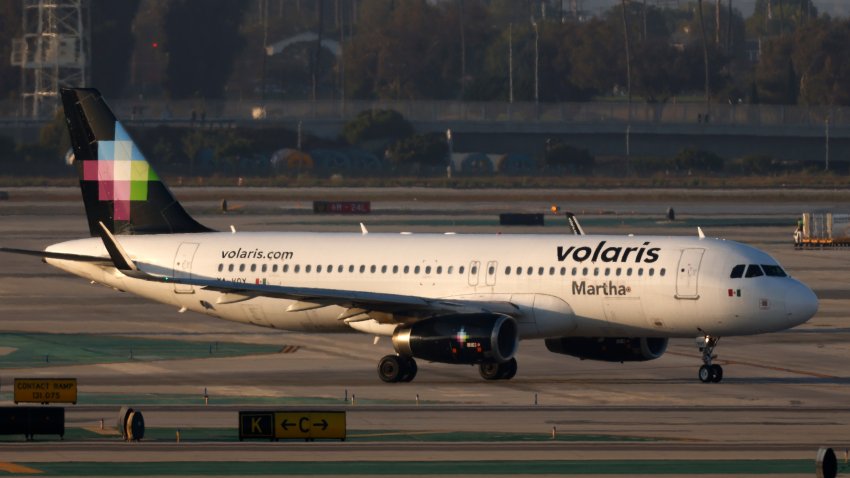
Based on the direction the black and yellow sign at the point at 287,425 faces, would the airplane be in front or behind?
behind

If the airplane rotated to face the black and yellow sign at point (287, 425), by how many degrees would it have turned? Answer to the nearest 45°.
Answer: approximately 90° to its right

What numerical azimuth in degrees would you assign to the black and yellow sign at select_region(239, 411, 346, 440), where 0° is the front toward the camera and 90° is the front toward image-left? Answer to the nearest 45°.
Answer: approximately 0°

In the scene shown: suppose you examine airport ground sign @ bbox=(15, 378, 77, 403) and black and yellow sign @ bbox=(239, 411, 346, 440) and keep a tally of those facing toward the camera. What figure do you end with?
2

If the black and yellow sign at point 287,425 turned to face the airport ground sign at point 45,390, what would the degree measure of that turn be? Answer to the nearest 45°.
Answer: approximately 135° to its right

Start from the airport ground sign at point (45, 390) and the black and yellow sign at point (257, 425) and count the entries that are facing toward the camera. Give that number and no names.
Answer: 2

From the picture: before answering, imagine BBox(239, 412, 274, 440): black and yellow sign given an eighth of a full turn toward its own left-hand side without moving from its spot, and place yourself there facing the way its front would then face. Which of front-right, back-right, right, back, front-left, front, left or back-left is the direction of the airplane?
left

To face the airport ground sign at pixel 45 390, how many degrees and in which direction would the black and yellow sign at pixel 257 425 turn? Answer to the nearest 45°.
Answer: approximately 135° to its right
